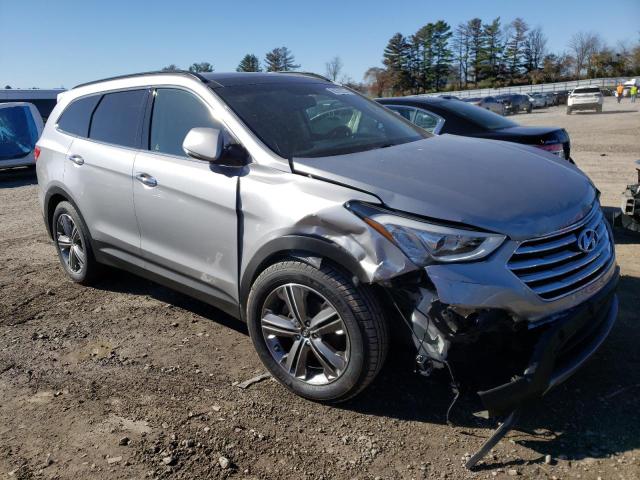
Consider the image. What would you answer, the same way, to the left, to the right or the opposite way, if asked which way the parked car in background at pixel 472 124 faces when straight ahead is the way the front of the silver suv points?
the opposite way

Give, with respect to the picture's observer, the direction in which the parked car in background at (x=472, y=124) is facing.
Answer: facing away from the viewer and to the left of the viewer

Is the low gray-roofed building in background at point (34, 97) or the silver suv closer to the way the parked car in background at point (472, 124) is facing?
the low gray-roofed building in background

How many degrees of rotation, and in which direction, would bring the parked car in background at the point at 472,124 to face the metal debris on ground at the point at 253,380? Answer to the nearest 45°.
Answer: approximately 135° to its left

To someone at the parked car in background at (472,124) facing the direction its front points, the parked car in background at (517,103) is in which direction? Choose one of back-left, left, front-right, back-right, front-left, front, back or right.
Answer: front-right

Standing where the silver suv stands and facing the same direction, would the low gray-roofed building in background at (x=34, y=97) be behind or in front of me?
behind
